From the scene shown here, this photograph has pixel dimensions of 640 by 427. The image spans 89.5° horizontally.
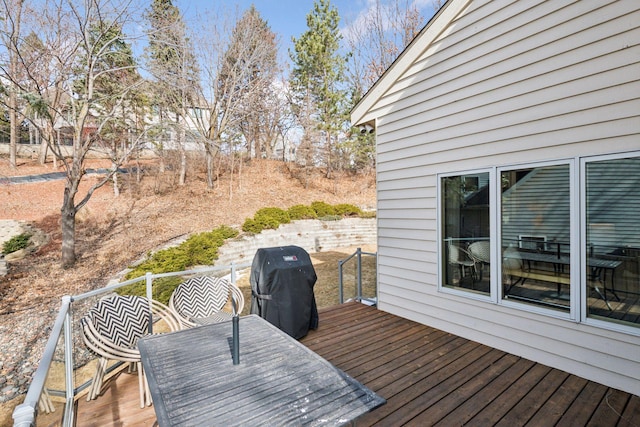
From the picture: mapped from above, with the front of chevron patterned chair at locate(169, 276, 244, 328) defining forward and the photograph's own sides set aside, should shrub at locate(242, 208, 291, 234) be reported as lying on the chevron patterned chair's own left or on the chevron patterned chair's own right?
on the chevron patterned chair's own left

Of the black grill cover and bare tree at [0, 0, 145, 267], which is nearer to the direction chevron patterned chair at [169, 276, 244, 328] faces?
the black grill cover

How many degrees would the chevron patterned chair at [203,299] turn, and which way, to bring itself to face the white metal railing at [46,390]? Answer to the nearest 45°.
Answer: approximately 45° to its right

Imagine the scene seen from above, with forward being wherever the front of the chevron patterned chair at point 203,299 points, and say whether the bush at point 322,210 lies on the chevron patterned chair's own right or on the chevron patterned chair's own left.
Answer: on the chevron patterned chair's own left

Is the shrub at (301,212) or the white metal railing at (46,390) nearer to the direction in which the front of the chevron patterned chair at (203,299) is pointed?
the white metal railing

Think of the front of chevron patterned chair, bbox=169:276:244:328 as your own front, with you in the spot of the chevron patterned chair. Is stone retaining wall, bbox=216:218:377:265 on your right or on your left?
on your left

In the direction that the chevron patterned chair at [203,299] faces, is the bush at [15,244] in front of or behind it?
behind

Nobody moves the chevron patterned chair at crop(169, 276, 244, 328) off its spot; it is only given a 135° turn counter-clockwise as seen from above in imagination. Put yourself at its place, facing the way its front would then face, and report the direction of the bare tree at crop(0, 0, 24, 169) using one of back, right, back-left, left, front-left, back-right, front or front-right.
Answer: front-left

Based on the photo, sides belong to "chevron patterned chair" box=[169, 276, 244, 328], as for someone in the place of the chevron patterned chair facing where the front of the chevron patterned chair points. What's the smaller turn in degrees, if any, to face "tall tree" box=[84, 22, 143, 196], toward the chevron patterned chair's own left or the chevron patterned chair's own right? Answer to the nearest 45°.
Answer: approximately 135° to the chevron patterned chair's own left

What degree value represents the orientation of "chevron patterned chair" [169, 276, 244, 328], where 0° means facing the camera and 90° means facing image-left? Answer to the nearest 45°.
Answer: approximately 315°
